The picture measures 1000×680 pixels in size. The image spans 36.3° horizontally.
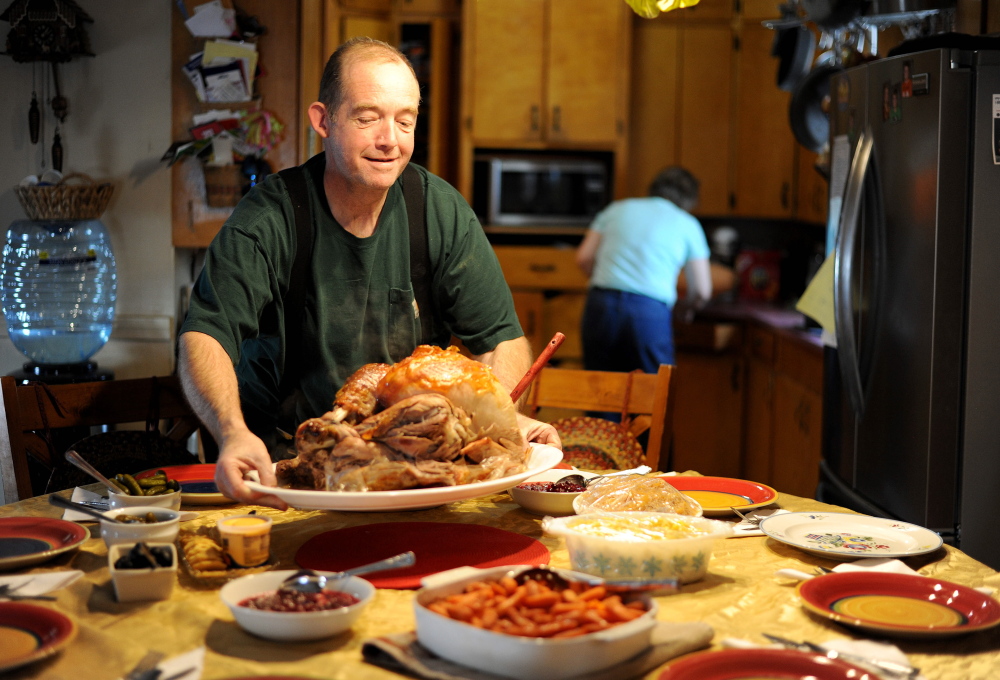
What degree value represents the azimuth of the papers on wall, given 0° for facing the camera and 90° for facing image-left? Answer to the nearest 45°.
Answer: approximately 0°

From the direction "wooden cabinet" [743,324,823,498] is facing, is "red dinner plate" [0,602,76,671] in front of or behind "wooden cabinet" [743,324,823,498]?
in front

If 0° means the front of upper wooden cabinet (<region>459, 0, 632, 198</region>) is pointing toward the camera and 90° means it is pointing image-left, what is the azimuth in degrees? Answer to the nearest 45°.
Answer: approximately 0°

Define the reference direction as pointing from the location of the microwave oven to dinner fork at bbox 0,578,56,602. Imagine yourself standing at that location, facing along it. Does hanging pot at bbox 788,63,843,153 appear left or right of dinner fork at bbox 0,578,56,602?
left

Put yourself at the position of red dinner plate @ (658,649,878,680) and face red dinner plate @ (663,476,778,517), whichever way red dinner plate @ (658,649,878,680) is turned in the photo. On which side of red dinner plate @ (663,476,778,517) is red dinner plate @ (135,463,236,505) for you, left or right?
left
